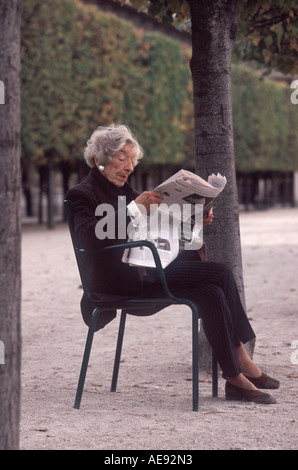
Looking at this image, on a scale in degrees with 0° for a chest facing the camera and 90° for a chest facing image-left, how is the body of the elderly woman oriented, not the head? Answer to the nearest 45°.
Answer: approximately 270°

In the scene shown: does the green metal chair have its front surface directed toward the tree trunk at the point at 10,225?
no

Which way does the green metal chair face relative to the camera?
to the viewer's right

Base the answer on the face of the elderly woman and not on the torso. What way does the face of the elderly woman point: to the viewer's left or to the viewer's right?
to the viewer's right

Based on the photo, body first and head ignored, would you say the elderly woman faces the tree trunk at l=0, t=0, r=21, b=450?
no
